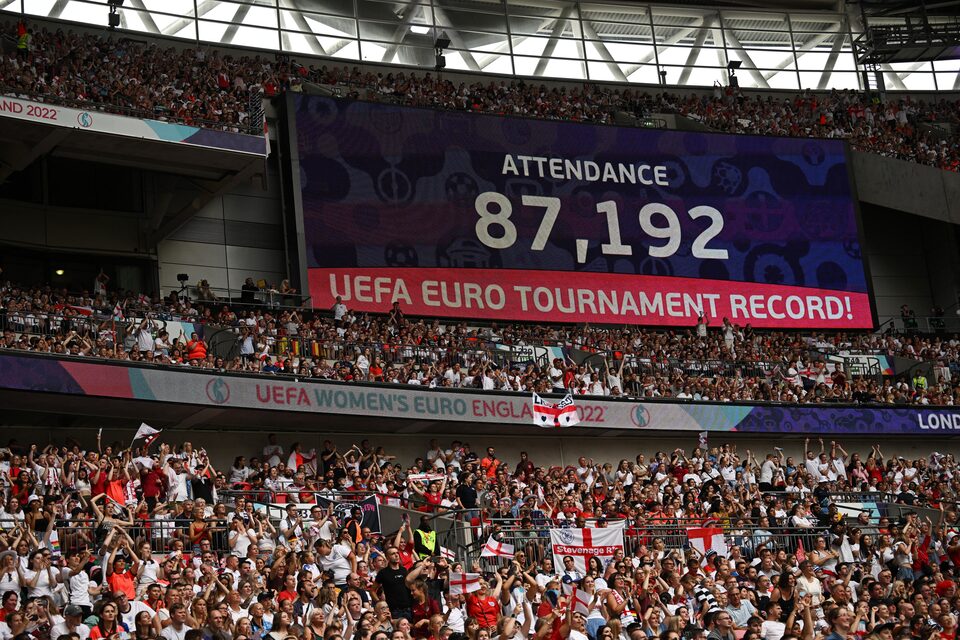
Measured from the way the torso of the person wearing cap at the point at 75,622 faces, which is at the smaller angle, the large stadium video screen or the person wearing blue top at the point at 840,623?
the person wearing blue top

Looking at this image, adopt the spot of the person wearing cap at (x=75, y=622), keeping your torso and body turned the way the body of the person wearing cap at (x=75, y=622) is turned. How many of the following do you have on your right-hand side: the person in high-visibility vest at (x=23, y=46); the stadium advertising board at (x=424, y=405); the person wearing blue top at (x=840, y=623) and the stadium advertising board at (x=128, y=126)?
0

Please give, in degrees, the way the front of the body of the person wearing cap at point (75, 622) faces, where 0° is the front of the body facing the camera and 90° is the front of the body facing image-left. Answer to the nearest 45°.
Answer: approximately 315°

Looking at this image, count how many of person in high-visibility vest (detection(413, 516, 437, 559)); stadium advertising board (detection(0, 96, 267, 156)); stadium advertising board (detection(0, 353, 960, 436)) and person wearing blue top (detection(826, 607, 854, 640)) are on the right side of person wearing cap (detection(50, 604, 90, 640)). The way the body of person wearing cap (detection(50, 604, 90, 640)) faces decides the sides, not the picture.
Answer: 0

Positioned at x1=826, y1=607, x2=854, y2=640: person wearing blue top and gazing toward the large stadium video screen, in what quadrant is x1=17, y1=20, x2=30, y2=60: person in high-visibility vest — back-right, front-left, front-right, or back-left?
front-left

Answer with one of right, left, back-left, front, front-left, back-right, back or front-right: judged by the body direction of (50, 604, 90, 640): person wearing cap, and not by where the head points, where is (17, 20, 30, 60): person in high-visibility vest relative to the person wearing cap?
back-left

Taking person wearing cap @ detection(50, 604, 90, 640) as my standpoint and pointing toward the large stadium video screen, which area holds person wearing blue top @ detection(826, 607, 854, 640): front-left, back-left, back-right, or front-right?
front-right

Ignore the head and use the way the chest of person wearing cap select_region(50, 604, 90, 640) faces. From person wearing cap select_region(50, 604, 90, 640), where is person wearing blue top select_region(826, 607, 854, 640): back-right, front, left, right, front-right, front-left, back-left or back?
front-left

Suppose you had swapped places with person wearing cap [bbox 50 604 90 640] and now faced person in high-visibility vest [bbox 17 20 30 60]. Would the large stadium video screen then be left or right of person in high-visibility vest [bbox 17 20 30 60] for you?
right

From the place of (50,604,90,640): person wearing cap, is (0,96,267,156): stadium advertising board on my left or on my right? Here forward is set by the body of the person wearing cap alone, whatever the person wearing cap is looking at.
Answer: on my left

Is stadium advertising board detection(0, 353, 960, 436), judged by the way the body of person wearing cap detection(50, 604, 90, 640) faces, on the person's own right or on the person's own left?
on the person's own left

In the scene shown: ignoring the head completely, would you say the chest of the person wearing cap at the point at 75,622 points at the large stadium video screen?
no

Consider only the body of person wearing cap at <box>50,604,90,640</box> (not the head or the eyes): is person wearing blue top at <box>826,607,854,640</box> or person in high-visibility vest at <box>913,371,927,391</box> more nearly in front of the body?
the person wearing blue top

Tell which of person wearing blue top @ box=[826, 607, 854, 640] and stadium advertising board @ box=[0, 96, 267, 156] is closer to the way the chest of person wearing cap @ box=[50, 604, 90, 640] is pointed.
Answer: the person wearing blue top

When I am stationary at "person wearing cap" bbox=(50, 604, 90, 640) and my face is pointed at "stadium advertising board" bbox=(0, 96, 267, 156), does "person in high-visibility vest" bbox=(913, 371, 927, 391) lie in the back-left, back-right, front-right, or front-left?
front-right

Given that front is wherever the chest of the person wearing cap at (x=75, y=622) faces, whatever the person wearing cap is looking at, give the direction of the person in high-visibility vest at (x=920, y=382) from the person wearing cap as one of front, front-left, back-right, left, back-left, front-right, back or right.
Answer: left
